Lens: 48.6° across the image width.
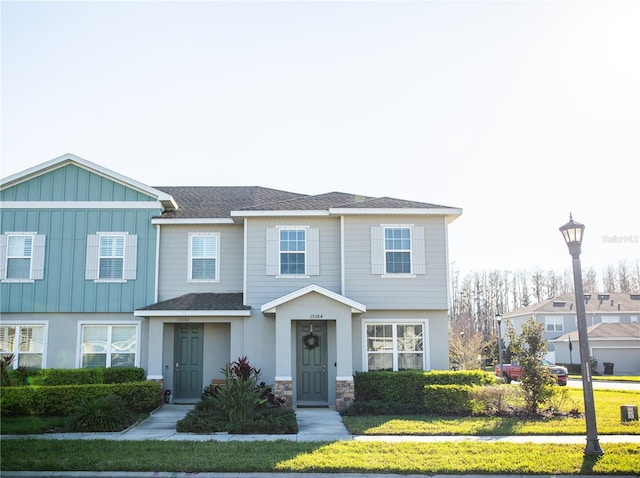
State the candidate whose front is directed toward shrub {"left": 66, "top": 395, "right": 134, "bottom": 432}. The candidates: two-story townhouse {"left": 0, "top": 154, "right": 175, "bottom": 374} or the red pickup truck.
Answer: the two-story townhouse

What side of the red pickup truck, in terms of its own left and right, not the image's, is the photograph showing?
right

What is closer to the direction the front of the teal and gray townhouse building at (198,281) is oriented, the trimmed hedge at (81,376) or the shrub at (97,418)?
the shrub

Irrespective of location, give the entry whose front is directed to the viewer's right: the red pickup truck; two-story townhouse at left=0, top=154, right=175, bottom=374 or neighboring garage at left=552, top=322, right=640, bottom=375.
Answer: the red pickup truck

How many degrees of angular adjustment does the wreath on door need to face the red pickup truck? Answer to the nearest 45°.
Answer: approximately 135° to its left

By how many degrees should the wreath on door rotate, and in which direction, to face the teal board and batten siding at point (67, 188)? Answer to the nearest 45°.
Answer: approximately 90° to its right

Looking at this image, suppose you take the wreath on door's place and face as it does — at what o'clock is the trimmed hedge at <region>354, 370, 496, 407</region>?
The trimmed hedge is roughly at 10 o'clock from the wreath on door.

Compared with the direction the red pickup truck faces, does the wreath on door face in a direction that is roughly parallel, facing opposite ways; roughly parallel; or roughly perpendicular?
roughly perpendicular

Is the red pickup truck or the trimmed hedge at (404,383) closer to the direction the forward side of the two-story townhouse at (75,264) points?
the trimmed hedge

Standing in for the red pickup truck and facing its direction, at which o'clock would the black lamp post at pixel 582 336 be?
The black lamp post is roughly at 3 o'clock from the red pickup truck.
